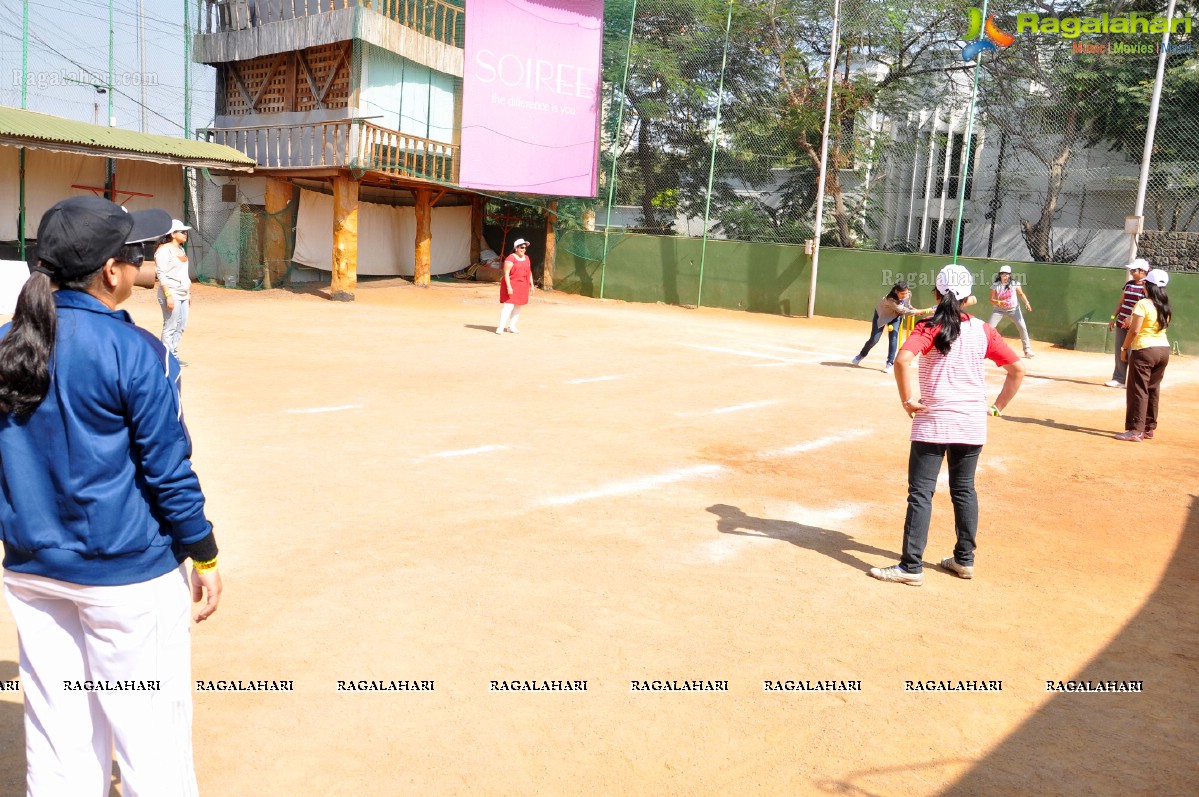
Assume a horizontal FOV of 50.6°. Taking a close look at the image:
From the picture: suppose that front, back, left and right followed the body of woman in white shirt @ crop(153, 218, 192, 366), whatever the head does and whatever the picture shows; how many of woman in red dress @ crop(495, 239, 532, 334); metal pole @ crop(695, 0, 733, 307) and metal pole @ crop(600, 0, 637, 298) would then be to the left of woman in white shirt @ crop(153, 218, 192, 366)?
3

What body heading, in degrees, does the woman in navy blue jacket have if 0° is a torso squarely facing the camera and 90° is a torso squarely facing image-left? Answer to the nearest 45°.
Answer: approximately 225°

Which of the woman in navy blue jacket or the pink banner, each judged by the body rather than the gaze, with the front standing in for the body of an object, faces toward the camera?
the pink banner

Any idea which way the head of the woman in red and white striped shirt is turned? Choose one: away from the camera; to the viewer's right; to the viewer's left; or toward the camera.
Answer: away from the camera

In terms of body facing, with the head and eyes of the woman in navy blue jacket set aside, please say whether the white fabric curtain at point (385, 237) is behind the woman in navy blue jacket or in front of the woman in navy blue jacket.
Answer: in front

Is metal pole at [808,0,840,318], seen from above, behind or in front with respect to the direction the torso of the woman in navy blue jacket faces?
in front

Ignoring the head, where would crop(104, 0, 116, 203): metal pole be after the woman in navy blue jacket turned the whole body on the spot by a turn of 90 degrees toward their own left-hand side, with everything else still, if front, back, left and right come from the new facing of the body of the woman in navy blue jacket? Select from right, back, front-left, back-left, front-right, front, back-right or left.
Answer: front-right

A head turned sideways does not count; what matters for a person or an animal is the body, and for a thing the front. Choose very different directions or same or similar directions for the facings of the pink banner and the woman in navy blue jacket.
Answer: very different directions

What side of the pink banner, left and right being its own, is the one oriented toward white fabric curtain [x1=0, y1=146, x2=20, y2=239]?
right

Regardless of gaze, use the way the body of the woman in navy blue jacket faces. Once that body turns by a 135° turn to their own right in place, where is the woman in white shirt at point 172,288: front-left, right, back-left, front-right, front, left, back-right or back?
back

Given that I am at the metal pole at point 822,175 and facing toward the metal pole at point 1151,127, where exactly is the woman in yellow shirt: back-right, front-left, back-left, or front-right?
front-right

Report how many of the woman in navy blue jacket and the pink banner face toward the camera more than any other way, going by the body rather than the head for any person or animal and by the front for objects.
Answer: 1

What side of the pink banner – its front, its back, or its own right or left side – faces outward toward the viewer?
front

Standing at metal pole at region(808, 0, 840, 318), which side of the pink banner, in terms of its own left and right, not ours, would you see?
left
